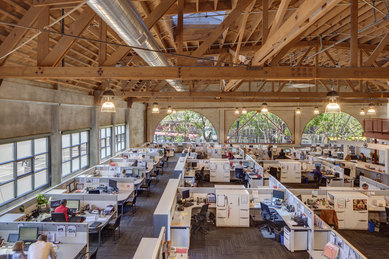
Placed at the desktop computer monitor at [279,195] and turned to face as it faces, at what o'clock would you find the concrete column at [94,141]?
The concrete column is roughly at 2 o'clock from the desktop computer monitor.

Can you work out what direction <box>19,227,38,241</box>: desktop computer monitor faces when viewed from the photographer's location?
facing the viewer

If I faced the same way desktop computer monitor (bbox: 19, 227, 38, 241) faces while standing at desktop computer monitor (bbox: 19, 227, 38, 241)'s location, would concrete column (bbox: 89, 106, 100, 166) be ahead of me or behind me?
behind

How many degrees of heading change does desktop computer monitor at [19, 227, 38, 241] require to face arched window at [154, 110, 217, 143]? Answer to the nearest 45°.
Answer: approximately 135° to its left

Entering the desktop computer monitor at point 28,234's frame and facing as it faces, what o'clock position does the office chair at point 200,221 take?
The office chair is roughly at 9 o'clock from the desktop computer monitor.

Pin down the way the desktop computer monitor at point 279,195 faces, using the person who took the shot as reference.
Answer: facing the viewer and to the left of the viewer

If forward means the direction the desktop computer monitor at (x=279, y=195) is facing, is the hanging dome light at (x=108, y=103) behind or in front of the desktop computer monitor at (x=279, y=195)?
in front

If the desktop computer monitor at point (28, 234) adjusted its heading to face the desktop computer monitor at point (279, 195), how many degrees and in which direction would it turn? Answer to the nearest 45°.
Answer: approximately 90° to its left

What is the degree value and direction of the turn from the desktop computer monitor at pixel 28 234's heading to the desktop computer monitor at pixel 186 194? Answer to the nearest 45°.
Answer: approximately 90° to its left

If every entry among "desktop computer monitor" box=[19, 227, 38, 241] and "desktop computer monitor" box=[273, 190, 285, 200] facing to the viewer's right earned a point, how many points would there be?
0

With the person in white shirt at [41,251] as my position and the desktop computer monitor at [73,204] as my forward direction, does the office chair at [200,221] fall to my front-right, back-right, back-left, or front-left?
front-right
